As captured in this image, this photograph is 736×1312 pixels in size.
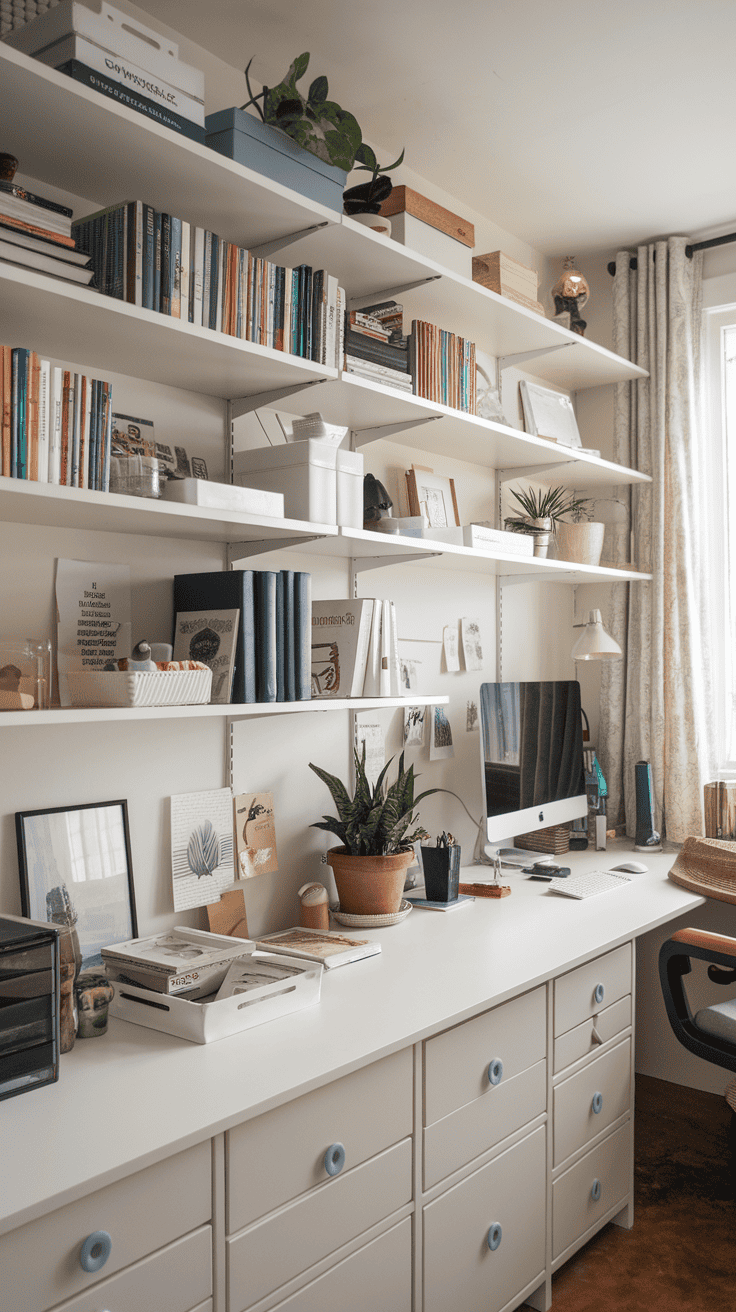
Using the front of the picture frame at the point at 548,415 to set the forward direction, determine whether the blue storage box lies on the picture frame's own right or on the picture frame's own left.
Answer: on the picture frame's own right

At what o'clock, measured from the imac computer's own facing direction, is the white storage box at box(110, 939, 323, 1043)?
The white storage box is roughly at 2 o'clock from the imac computer.

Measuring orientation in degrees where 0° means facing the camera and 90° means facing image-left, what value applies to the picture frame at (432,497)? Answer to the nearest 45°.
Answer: approximately 315°

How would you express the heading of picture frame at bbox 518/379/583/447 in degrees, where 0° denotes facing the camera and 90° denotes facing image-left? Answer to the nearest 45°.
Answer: approximately 315°

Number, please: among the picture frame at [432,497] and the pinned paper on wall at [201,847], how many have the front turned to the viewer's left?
0
